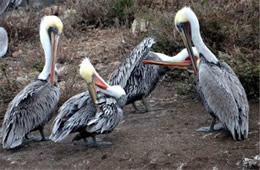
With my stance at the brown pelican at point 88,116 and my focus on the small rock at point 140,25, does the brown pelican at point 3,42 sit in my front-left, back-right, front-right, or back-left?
front-left

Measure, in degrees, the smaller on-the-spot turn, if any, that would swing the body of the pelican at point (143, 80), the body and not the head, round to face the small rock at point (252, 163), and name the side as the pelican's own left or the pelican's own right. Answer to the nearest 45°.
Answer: approximately 45° to the pelican's own right

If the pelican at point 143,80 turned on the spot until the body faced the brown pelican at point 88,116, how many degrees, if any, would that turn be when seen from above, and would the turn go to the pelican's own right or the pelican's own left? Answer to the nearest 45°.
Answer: approximately 135° to the pelican's own right

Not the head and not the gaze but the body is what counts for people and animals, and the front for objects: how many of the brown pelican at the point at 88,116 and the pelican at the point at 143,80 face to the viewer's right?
2

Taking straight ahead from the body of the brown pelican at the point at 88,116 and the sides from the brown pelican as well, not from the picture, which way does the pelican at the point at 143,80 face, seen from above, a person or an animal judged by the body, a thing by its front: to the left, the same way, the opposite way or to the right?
the same way

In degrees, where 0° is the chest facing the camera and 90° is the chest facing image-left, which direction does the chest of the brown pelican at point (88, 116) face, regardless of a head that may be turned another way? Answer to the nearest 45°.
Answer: approximately 270°

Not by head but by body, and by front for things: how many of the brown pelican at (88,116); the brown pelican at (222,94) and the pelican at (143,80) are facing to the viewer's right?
2

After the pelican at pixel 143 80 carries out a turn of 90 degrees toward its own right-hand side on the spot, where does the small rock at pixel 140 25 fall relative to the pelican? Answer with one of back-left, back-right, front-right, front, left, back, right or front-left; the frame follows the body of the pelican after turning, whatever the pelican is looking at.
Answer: back

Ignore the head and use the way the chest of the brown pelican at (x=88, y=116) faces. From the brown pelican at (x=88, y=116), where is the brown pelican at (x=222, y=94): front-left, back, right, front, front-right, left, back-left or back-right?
front

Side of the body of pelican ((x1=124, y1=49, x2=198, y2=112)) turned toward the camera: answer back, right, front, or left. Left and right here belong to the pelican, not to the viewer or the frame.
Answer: right

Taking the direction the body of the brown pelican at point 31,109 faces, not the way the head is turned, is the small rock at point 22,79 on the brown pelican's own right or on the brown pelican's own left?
on the brown pelican's own left
